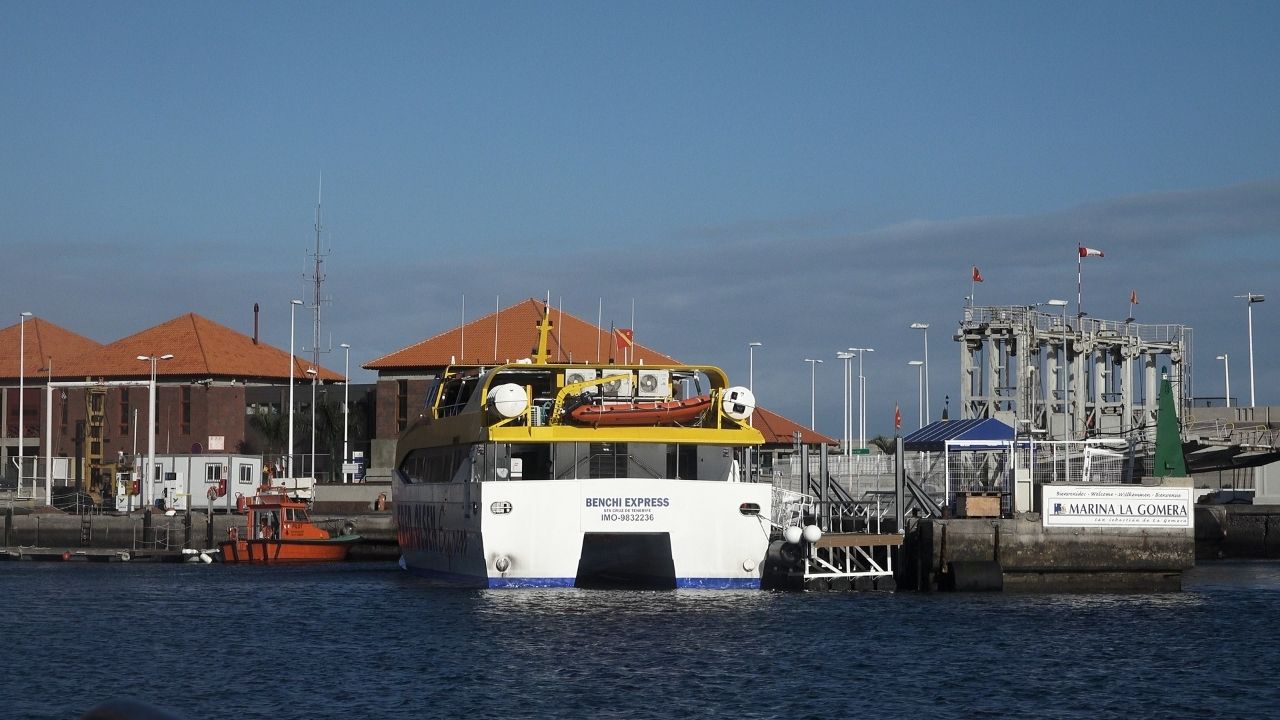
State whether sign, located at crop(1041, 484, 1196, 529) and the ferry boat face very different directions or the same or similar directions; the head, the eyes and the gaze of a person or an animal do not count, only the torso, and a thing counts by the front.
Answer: very different directions

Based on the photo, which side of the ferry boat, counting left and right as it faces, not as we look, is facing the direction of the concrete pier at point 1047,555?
right

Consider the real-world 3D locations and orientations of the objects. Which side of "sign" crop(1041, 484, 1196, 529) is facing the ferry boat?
right

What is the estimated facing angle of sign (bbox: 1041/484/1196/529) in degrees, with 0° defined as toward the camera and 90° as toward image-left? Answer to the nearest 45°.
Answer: approximately 0°

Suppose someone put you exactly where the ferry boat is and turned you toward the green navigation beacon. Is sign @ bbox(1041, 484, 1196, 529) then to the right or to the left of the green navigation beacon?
right

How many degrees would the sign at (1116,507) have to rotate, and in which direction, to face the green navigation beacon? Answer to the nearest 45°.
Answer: approximately 180°

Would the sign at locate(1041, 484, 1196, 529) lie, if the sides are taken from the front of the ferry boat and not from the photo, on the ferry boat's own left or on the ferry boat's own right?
on the ferry boat's own right

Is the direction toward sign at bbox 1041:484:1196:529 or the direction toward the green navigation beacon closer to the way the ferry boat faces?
the green navigation beacon

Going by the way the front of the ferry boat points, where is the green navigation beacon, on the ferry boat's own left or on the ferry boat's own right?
on the ferry boat's own right

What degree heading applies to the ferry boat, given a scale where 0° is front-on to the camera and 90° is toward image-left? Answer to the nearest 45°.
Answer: approximately 180°

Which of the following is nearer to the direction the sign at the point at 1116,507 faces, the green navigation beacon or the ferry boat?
the ferry boat

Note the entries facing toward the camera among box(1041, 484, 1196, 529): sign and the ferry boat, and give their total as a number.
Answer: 1
